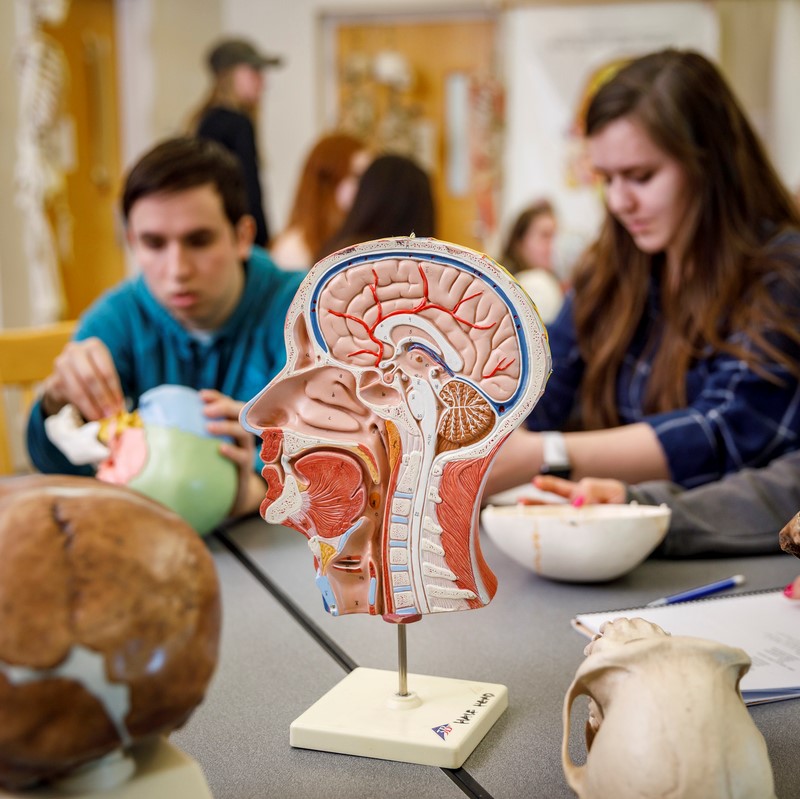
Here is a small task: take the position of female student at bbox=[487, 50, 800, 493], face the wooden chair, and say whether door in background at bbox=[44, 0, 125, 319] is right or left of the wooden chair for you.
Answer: right

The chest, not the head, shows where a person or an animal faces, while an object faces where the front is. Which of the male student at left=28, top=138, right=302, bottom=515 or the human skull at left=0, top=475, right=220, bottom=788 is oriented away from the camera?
the human skull

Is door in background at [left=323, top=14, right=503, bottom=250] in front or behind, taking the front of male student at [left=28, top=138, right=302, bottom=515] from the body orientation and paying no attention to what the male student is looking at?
behind

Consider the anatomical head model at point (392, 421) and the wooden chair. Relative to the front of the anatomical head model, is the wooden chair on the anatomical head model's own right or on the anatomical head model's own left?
on the anatomical head model's own right

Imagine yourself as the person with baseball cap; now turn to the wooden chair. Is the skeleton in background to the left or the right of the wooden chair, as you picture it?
right

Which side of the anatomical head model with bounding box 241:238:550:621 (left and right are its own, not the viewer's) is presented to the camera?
left

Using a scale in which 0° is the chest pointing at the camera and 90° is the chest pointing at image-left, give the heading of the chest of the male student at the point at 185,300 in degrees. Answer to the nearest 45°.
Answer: approximately 0°

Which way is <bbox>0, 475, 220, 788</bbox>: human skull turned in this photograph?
away from the camera
